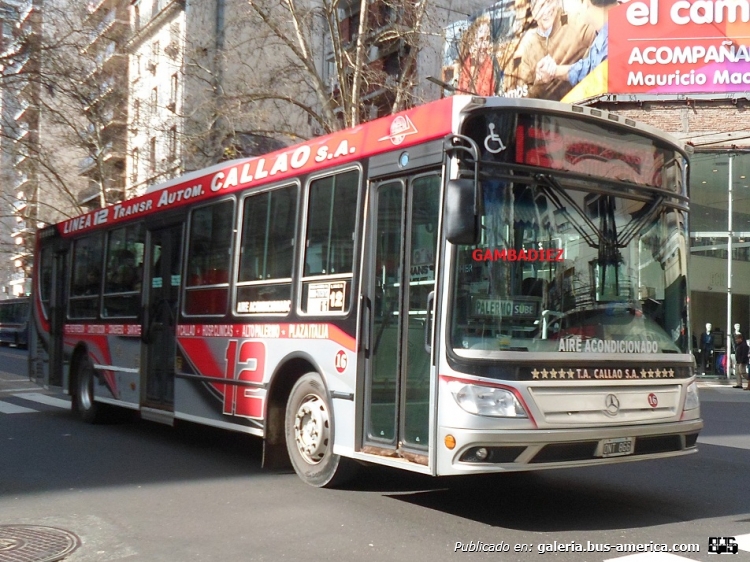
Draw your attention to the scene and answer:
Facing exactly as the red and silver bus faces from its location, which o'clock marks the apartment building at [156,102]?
The apartment building is roughly at 7 o'clock from the red and silver bus.

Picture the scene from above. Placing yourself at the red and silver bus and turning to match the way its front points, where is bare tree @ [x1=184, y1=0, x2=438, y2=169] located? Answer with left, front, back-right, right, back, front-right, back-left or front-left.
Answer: back-left

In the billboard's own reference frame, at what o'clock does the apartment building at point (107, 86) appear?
The apartment building is roughly at 3 o'clock from the billboard.

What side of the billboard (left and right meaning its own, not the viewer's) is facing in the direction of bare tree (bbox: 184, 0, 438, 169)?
right

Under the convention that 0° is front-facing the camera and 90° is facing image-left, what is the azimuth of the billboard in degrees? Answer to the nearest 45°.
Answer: approximately 0°

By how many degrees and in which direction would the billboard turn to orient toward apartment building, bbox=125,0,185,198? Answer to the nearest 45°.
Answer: approximately 90° to its right

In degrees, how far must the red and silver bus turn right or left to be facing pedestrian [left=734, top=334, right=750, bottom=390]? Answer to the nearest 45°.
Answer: approximately 90° to its left

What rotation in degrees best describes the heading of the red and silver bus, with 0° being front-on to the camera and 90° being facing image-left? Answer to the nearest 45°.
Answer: approximately 315°

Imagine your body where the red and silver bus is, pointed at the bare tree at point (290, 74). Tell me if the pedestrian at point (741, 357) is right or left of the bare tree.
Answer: right
